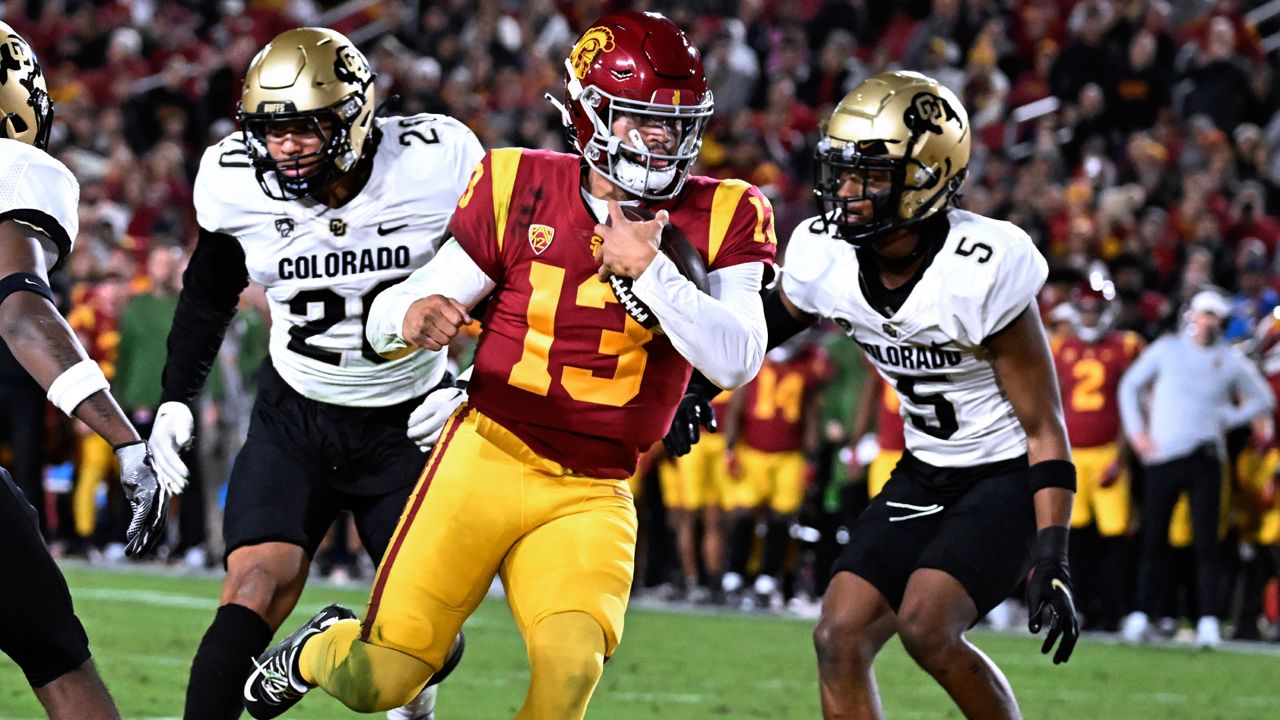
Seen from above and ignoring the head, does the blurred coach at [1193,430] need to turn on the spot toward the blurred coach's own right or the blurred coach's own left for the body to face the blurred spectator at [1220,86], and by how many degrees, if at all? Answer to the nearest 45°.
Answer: approximately 180°

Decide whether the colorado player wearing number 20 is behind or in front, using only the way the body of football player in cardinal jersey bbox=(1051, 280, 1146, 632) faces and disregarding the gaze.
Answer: in front

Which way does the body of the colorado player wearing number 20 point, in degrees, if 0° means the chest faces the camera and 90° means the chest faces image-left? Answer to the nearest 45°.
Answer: approximately 0°

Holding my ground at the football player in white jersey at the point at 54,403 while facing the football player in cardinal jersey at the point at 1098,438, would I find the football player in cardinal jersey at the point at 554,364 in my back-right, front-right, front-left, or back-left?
front-right

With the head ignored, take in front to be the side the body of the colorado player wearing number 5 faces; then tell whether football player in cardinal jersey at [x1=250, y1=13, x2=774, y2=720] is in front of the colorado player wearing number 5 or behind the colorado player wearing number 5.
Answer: in front

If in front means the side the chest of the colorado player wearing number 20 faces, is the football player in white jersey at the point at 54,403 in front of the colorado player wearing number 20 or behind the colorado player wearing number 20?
in front

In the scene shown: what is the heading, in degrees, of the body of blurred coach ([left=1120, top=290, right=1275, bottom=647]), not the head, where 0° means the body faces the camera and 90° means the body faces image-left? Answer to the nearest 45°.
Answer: approximately 0°

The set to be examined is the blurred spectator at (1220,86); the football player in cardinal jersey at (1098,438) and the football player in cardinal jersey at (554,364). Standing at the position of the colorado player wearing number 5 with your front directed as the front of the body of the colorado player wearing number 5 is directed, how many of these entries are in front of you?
1

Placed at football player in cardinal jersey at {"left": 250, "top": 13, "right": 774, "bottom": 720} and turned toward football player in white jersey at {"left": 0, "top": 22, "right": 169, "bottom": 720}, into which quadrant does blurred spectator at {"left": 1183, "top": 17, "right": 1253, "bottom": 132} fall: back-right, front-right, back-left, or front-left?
back-right

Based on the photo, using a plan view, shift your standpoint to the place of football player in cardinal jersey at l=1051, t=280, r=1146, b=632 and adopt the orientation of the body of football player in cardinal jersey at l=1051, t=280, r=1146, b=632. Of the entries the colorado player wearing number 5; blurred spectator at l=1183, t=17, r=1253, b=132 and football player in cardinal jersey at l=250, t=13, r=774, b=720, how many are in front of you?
2

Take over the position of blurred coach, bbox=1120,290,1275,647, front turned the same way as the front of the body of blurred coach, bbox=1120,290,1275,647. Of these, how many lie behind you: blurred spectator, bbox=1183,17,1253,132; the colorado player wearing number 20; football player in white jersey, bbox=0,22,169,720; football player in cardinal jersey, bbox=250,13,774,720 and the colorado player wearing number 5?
1
